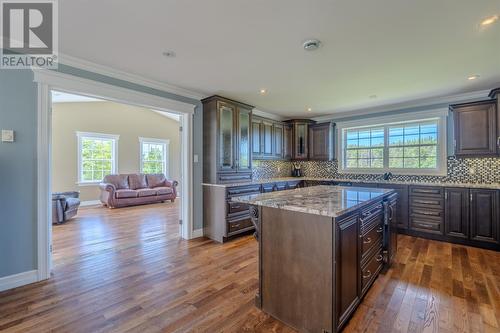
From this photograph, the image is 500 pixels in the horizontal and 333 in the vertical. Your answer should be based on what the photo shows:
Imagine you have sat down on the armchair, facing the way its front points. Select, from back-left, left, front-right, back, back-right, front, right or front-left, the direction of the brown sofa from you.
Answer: front

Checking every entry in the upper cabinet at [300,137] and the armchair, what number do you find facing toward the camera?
1

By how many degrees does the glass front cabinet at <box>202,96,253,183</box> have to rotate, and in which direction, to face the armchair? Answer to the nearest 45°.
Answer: approximately 135° to its right

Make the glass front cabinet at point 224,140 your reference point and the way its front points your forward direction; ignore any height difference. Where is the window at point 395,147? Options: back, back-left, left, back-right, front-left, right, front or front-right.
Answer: front-left

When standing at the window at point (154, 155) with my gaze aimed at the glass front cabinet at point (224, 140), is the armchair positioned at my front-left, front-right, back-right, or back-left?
front-right

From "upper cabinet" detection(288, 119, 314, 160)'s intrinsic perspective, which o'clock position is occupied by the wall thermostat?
The wall thermostat is roughly at 1 o'clock from the upper cabinet.

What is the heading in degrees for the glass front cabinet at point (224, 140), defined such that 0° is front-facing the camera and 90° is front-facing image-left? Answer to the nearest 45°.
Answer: approximately 315°

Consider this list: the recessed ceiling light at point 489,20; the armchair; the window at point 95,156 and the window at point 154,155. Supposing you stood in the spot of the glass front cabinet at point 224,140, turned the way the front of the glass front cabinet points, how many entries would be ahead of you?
1

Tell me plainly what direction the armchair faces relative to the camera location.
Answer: facing the viewer and to the right of the viewer

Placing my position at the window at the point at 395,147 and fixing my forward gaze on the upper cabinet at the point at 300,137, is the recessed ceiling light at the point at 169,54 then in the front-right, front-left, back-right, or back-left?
front-left

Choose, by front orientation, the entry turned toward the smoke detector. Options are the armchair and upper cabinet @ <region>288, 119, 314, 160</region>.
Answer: the upper cabinet

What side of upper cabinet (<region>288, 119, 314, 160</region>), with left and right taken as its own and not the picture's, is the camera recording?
front

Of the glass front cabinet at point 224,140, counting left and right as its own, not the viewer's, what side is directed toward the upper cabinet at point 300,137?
left

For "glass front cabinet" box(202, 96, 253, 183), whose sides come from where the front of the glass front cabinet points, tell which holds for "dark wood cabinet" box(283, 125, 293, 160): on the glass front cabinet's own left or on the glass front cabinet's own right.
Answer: on the glass front cabinet's own left
